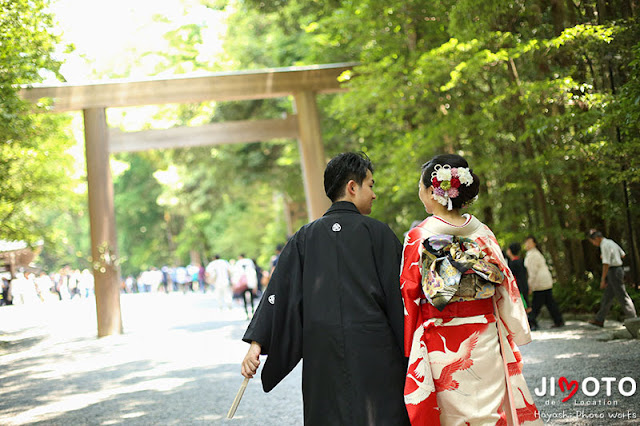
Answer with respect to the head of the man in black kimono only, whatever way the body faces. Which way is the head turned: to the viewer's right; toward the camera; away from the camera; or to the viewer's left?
to the viewer's right

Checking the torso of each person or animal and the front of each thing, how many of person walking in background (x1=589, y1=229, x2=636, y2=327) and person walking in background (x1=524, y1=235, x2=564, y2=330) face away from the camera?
0

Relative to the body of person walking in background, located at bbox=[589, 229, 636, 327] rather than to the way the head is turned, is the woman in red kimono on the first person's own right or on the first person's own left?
on the first person's own left

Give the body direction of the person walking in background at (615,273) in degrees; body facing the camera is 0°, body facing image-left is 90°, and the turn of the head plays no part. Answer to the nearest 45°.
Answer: approximately 90°

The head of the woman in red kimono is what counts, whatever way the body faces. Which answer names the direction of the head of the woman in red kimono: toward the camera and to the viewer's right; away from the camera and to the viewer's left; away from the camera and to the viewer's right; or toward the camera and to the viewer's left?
away from the camera and to the viewer's left
